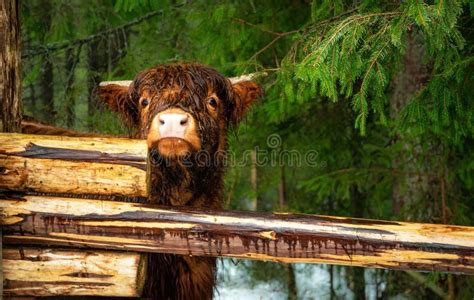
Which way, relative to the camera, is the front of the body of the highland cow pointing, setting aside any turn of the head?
toward the camera

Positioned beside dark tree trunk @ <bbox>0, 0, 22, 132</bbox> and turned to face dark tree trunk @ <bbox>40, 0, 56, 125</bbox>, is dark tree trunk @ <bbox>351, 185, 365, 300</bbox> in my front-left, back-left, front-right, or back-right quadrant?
front-right

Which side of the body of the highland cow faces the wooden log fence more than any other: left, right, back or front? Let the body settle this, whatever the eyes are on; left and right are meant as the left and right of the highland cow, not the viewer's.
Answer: front

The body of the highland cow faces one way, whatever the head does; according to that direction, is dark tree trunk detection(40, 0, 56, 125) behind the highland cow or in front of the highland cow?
behind

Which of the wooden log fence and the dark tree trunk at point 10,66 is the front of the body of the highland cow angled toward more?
the wooden log fence

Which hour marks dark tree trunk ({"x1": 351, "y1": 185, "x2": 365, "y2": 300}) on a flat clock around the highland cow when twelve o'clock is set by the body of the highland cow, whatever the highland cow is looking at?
The dark tree trunk is roughly at 7 o'clock from the highland cow.

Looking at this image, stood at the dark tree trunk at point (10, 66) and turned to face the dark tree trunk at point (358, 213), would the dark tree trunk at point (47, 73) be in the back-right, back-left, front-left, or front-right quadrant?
front-left

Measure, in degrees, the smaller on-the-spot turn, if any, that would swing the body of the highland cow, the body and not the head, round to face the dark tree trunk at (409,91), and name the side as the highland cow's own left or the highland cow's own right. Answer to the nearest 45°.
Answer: approximately 135° to the highland cow's own left
